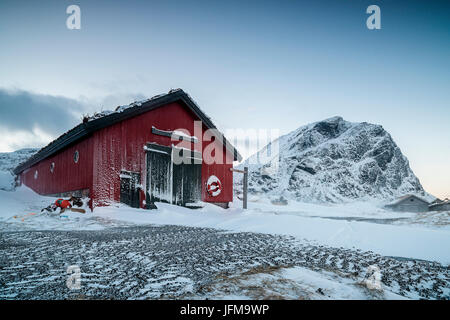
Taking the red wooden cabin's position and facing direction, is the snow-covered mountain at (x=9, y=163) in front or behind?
behind

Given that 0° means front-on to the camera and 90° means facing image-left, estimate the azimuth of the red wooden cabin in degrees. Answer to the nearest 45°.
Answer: approximately 315°
